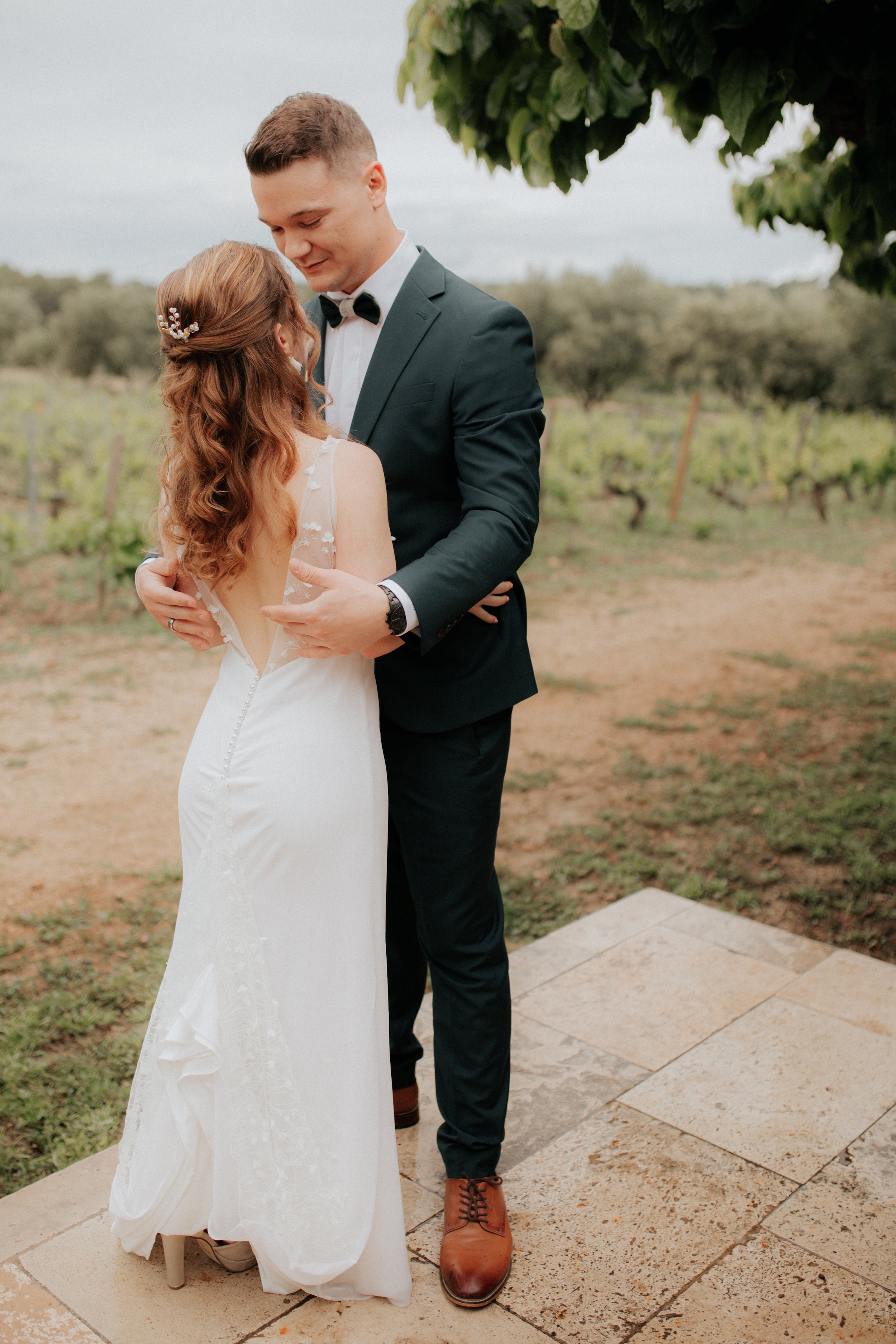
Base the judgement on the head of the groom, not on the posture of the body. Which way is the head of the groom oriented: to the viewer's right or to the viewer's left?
to the viewer's left

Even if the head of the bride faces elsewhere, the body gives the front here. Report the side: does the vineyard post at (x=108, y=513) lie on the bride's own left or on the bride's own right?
on the bride's own left

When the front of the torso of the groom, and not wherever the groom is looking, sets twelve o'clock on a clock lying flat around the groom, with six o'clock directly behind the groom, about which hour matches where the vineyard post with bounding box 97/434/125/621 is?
The vineyard post is roughly at 4 o'clock from the groom.

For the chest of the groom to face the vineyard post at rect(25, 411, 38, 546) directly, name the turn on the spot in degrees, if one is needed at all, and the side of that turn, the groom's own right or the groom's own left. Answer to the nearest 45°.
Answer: approximately 135° to the groom's own right

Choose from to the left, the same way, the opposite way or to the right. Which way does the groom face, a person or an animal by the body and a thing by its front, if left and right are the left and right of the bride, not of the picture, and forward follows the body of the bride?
the opposite way

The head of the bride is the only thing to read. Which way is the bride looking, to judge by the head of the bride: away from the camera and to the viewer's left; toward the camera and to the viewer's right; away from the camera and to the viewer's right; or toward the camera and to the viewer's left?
away from the camera and to the viewer's right

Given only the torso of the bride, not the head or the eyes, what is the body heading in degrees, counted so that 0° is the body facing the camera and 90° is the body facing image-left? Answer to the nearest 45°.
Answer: approximately 225°
